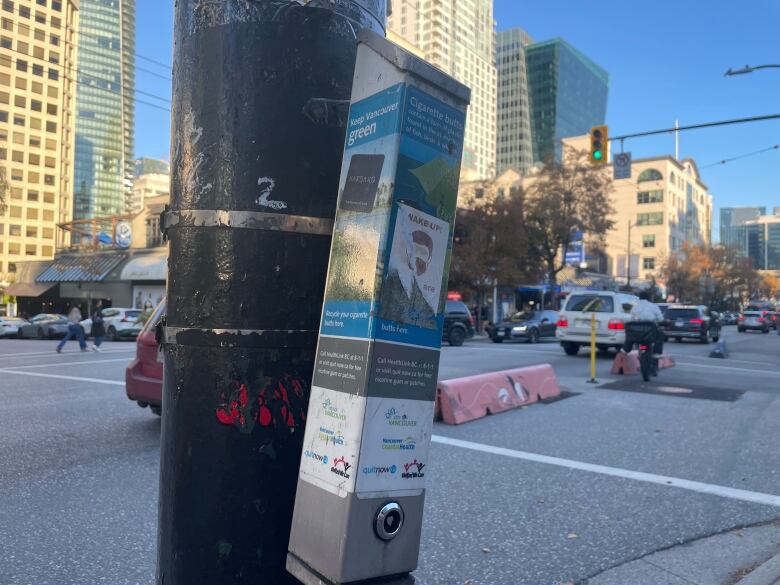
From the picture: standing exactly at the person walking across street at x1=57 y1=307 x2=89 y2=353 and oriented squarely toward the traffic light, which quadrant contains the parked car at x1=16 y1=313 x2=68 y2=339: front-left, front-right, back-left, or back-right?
back-left

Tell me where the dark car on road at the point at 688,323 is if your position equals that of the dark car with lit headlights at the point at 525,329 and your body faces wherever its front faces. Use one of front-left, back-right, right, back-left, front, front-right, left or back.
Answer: back-left

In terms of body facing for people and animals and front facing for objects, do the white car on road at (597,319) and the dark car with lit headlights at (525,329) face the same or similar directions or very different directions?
very different directions

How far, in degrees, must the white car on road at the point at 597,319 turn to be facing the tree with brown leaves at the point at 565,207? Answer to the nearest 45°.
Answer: approximately 45° to its left

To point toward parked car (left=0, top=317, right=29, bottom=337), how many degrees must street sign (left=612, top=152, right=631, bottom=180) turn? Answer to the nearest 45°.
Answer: approximately 90° to its right

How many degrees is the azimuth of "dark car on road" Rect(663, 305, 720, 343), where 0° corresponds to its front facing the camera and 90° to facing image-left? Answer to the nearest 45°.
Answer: approximately 225°

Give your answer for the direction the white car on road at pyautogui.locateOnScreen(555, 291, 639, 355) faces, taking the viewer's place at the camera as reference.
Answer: facing away from the viewer and to the right of the viewer

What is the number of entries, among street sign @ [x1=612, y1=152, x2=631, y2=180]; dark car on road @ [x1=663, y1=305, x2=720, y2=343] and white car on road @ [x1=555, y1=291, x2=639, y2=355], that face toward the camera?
1

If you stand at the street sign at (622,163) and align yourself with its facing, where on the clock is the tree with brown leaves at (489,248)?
The tree with brown leaves is roughly at 5 o'clock from the street sign.

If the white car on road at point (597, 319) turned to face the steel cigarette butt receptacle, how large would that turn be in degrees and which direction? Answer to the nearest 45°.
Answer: approximately 135° to its right

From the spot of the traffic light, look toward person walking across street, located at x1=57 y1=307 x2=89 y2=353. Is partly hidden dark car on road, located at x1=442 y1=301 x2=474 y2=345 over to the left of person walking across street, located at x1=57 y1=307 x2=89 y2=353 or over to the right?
right
